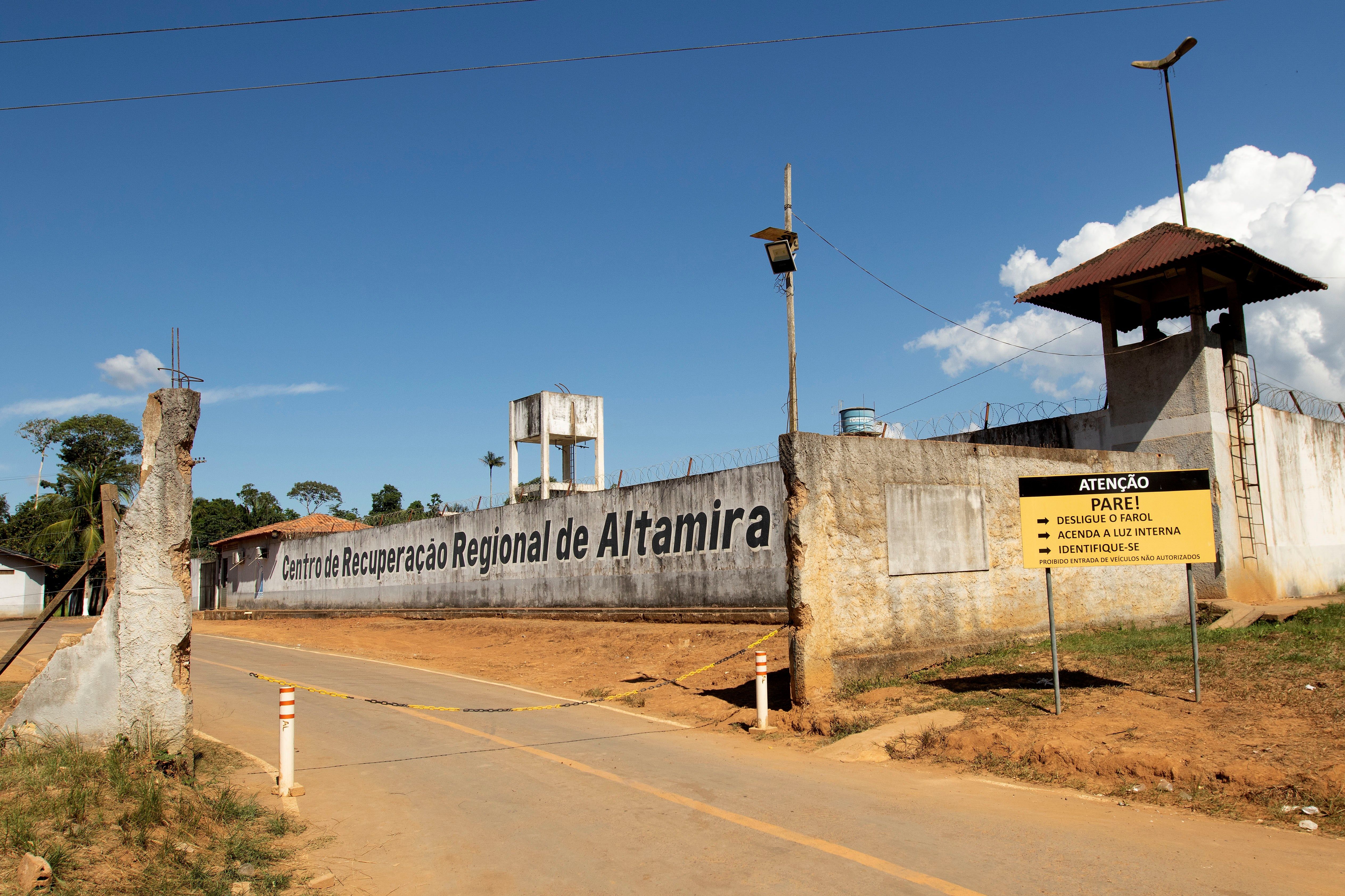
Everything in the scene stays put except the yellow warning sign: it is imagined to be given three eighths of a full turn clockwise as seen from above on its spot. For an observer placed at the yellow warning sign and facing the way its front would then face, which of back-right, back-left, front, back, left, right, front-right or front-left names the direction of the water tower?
front

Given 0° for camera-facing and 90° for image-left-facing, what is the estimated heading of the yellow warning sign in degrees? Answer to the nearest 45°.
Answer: approximately 0°

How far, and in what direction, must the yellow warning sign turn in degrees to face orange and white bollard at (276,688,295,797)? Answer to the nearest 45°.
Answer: approximately 45° to its right

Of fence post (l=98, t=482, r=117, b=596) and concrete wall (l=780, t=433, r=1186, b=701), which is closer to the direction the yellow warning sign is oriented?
the fence post

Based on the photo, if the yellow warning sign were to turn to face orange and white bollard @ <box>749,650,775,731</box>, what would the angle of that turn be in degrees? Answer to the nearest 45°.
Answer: approximately 90° to its right

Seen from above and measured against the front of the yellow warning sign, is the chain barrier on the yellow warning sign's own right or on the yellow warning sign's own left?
on the yellow warning sign's own right

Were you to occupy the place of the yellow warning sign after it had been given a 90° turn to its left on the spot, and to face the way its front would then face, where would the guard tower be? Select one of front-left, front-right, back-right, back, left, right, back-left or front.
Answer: left

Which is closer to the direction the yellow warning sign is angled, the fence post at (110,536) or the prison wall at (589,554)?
the fence post

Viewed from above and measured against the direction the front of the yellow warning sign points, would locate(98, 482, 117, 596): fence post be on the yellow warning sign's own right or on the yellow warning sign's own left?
on the yellow warning sign's own right
